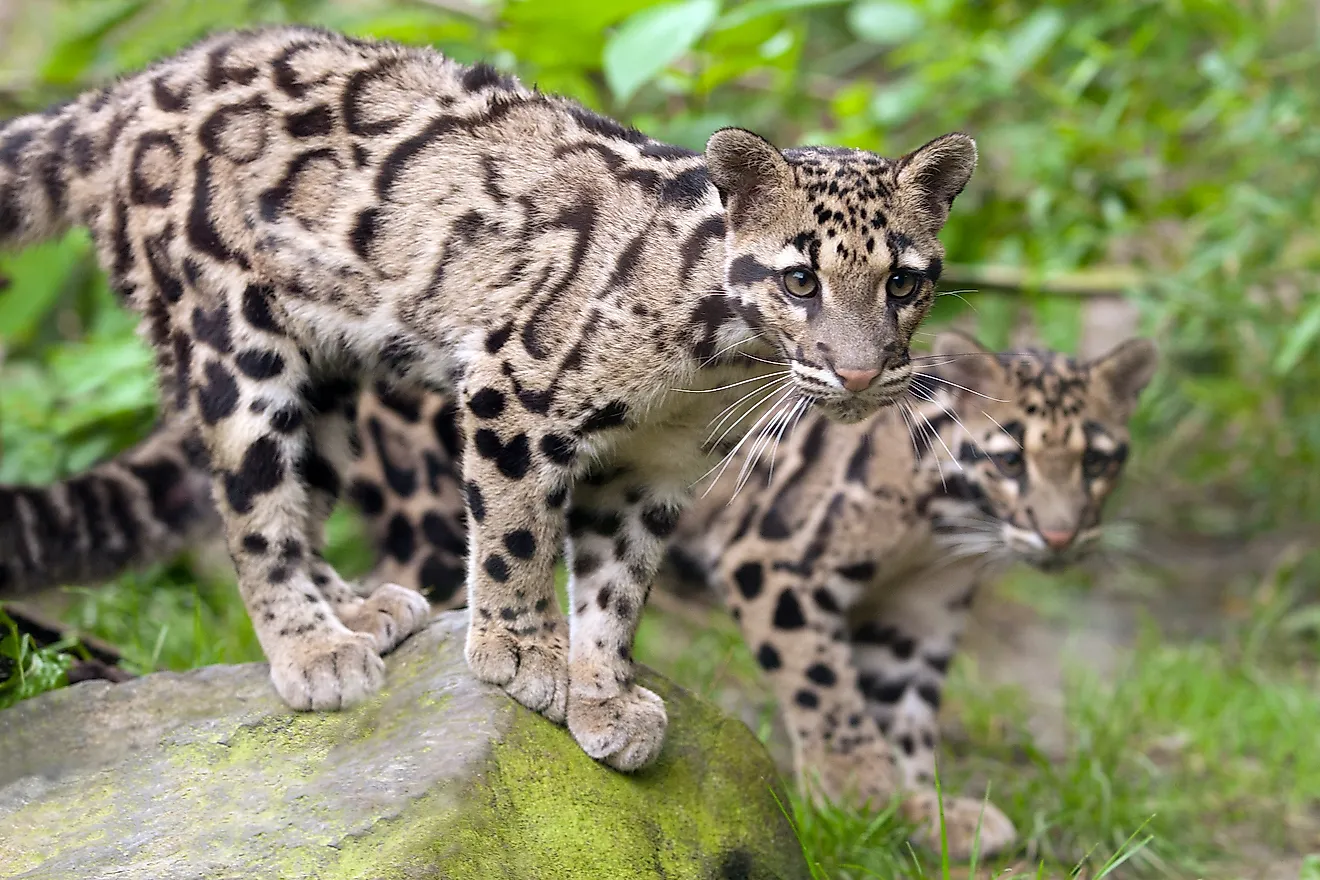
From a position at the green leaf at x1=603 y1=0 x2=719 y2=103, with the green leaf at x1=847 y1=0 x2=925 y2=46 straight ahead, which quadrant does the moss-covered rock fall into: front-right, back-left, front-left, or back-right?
back-right

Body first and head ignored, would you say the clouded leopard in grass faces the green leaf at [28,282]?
no

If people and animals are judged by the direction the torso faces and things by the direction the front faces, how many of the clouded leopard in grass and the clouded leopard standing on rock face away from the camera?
0

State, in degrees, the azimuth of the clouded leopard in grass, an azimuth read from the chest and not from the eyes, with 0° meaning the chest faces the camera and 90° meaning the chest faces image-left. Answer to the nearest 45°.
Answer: approximately 315°

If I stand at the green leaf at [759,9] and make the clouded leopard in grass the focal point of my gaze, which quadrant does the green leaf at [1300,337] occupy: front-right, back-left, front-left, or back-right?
front-left

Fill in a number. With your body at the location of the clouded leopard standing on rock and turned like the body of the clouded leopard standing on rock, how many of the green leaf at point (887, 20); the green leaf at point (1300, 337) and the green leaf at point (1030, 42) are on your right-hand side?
0

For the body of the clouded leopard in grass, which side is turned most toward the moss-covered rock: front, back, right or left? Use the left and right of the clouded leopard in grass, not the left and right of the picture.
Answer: right

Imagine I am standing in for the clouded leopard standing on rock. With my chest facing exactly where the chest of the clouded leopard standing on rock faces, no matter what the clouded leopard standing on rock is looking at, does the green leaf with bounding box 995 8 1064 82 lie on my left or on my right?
on my left

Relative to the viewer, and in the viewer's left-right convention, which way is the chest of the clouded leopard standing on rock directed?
facing the viewer and to the right of the viewer

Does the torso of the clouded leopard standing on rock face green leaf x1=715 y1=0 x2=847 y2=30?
no

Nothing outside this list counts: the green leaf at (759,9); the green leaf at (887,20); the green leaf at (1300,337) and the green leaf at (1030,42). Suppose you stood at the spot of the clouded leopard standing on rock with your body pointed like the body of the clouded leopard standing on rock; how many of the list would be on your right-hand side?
0

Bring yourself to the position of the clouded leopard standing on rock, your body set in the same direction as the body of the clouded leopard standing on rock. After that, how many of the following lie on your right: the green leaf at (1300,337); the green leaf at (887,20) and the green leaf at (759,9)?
0

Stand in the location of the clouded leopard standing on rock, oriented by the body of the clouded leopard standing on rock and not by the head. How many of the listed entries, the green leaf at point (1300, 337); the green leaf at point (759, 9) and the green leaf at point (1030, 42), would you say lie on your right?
0

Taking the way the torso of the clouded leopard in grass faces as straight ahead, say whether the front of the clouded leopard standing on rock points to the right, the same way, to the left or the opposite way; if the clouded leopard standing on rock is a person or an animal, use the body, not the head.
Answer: the same way

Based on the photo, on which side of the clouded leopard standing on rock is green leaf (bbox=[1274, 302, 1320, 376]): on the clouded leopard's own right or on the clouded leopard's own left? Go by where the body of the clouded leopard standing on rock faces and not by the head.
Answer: on the clouded leopard's own left
